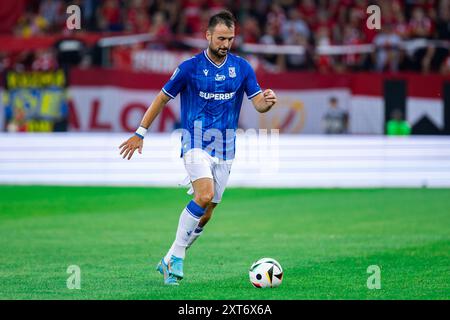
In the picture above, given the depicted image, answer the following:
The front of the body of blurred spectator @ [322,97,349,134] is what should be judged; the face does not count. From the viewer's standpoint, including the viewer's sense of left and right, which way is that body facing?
facing the viewer

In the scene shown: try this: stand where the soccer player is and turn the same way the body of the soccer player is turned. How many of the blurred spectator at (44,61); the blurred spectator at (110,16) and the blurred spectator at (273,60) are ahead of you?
0

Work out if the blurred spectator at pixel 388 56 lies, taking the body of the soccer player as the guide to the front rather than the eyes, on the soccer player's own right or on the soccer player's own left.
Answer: on the soccer player's own left

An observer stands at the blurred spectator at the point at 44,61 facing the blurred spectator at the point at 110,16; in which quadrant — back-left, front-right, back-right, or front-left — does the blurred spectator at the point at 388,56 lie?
front-right

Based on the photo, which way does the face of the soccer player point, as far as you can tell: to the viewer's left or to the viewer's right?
to the viewer's right

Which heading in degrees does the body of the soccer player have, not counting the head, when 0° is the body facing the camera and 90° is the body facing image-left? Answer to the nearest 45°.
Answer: approximately 315°

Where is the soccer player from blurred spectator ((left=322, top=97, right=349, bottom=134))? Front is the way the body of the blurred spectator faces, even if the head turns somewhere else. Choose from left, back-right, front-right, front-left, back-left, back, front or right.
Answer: front

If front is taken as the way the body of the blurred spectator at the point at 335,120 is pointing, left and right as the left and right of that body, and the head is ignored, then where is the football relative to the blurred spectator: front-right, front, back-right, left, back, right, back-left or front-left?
front

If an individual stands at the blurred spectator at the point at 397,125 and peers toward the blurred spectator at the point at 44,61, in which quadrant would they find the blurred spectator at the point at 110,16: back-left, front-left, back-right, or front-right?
front-right
